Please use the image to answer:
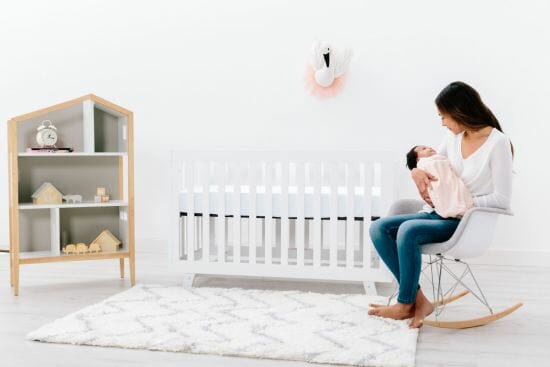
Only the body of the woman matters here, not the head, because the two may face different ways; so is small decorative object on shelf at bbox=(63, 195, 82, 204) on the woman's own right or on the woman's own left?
on the woman's own right

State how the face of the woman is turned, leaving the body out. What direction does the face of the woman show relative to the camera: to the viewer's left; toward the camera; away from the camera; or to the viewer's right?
to the viewer's left

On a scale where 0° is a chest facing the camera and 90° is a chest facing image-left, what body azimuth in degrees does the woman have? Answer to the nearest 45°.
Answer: approximately 45°

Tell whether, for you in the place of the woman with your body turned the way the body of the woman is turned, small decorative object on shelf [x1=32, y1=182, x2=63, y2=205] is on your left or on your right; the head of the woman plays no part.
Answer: on your right

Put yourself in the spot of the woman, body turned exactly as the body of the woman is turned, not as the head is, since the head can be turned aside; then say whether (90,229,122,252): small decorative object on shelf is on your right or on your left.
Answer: on your right
